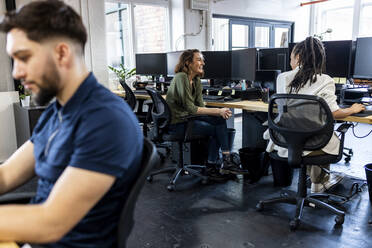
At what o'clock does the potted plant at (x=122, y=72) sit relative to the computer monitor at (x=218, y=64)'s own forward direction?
The potted plant is roughly at 4 o'clock from the computer monitor.

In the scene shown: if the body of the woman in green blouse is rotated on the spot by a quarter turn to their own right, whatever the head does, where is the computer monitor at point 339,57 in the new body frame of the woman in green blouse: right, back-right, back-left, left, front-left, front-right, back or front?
left

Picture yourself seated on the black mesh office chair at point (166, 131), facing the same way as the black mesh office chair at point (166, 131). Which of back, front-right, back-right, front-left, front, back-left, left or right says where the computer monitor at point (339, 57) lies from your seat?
front

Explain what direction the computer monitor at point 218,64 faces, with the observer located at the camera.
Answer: facing the viewer

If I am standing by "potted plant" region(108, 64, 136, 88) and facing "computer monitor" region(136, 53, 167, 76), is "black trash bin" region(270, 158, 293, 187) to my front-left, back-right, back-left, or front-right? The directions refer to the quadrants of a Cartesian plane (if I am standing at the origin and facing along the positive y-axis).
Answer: front-right

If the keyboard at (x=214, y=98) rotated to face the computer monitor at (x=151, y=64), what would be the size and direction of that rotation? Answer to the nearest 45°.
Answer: approximately 135° to its right

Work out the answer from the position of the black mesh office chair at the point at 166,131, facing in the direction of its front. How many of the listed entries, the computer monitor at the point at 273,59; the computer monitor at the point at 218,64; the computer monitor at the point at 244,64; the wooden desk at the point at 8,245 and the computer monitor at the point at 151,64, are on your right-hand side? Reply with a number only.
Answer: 1

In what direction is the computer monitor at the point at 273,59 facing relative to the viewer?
toward the camera

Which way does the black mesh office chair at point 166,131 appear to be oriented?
to the viewer's right

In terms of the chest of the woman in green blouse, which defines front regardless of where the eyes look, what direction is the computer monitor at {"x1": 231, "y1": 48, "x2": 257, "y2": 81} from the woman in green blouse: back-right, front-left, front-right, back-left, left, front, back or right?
front-left

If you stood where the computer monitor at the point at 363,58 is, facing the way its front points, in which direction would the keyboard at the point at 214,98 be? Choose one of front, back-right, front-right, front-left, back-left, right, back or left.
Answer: front-right

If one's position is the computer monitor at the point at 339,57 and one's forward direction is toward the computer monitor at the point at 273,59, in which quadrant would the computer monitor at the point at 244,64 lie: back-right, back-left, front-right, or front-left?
front-left

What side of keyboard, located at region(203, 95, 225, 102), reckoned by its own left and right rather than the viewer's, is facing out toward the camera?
front

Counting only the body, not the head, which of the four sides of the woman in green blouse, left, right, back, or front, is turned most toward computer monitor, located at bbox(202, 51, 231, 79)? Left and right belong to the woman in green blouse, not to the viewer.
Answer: left

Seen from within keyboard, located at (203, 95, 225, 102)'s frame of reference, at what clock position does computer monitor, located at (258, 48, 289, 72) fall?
The computer monitor is roughly at 8 o'clock from the keyboard.

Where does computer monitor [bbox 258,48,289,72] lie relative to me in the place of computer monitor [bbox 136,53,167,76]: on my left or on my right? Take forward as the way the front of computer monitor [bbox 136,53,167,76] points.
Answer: on my left
